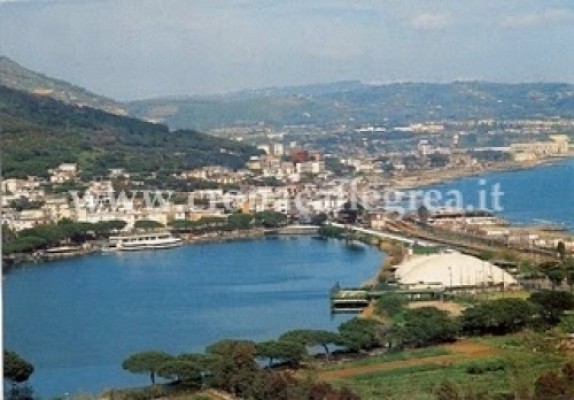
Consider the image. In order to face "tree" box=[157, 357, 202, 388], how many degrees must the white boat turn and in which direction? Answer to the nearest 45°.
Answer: approximately 90° to its right

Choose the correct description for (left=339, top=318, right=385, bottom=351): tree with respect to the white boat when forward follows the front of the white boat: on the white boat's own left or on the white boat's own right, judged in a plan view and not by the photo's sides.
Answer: on the white boat's own right

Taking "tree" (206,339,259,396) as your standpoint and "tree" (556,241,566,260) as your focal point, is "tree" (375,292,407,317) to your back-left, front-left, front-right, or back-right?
front-left

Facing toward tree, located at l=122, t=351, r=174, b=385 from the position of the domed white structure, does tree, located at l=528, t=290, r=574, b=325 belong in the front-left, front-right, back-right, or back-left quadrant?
front-left

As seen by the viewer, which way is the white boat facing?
to the viewer's right

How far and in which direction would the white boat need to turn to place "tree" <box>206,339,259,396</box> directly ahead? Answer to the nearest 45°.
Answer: approximately 90° to its right

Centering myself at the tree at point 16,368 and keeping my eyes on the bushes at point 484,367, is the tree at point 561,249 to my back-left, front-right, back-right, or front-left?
front-left

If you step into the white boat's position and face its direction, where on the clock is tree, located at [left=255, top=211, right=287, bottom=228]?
The tree is roughly at 12 o'clock from the white boat.
